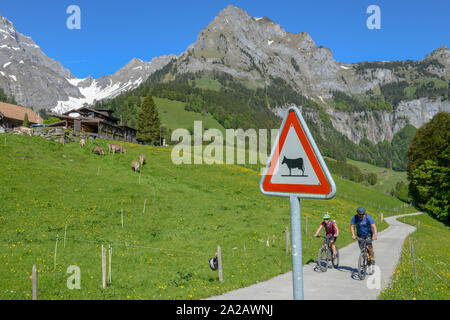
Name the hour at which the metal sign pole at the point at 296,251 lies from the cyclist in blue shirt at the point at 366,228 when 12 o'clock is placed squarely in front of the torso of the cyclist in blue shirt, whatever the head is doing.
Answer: The metal sign pole is roughly at 12 o'clock from the cyclist in blue shirt.

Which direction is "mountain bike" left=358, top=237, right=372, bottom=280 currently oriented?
toward the camera

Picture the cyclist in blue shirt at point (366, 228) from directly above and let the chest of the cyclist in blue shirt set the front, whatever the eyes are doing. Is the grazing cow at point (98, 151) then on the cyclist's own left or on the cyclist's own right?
on the cyclist's own right

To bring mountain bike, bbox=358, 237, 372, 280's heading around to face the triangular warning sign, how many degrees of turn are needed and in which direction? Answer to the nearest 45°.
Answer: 0° — it already faces it

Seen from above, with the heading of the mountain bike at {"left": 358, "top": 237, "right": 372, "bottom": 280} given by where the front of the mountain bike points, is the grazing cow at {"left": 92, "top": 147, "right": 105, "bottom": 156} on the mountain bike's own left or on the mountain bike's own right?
on the mountain bike's own right

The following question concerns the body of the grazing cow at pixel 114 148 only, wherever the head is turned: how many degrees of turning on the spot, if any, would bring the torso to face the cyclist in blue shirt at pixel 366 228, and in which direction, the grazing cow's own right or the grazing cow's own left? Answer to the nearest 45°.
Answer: approximately 90° to the grazing cow's own right

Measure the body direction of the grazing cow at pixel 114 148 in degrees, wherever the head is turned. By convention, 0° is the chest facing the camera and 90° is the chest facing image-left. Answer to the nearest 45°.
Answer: approximately 270°

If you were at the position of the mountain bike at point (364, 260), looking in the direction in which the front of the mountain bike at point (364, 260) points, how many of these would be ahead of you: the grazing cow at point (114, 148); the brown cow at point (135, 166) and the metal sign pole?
1

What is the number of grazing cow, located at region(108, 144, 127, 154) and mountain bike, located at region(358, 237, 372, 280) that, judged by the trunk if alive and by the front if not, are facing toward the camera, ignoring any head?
1

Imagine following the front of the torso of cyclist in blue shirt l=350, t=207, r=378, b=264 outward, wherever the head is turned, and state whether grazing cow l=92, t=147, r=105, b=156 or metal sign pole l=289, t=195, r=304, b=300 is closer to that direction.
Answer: the metal sign pole

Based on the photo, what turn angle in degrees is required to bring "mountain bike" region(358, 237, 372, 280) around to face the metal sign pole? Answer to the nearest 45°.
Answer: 0° — it already faces it

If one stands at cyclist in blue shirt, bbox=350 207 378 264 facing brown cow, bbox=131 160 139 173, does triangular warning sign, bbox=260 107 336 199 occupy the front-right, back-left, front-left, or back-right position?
back-left
